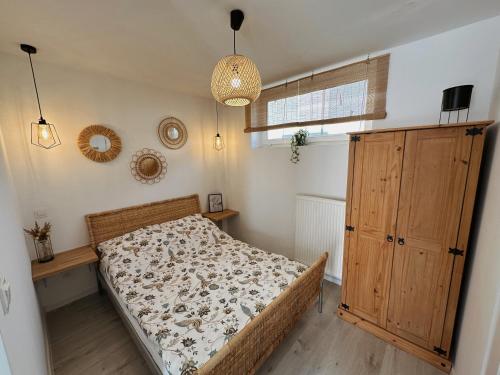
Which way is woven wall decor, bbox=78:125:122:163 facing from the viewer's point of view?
toward the camera

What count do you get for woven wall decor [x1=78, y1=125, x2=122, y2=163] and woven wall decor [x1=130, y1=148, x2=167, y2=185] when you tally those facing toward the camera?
2

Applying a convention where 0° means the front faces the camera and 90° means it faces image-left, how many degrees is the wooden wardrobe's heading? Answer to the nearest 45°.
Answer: approximately 45°

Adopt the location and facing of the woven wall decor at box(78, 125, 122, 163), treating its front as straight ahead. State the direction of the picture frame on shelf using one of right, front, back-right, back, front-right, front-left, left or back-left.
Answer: left

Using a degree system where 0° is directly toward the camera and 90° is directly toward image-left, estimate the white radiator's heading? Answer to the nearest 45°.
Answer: approximately 45°

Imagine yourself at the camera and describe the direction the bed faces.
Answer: facing the viewer and to the right of the viewer

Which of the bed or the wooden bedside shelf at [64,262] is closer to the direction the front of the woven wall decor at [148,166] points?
the bed

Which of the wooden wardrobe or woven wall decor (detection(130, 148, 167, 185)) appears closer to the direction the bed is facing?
the wooden wardrobe

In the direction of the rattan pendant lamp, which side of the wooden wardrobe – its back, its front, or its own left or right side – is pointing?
front

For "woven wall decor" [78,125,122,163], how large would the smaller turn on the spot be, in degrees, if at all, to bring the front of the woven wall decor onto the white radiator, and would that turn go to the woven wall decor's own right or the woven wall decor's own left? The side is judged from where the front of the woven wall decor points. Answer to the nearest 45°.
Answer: approximately 45° to the woven wall decor's own left

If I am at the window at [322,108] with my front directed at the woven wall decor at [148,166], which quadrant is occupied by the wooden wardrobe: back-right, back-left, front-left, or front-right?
back-left

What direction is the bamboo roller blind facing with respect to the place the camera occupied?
facing the viewer and to the left of the viewer
